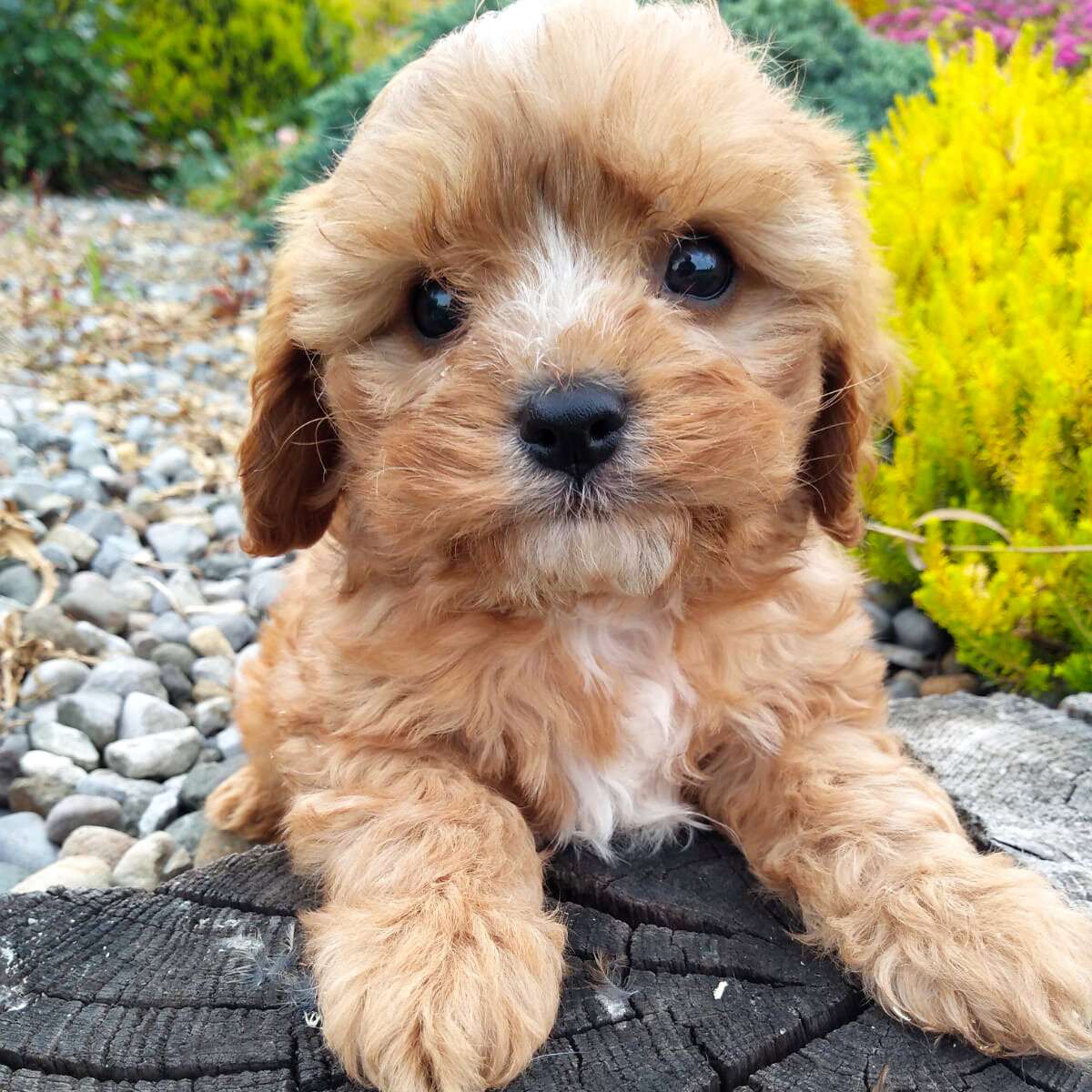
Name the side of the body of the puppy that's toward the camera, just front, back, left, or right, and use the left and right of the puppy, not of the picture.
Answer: front

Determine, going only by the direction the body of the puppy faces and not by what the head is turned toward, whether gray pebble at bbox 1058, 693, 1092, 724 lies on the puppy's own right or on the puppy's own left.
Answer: on the puppy's own left

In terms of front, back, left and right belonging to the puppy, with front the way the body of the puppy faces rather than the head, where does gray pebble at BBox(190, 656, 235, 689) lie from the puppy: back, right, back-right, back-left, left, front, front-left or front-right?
back-right

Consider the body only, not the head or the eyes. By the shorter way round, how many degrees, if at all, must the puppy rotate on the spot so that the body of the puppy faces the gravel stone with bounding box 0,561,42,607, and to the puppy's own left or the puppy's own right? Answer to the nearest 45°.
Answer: approximately 135° to the puppy's own right

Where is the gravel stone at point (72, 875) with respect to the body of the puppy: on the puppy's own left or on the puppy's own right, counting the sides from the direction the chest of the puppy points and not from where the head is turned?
on the puppy's own right

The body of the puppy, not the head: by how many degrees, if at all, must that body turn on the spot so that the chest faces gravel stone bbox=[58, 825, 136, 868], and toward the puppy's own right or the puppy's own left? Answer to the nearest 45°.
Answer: approximately 90° to the puppy's own right

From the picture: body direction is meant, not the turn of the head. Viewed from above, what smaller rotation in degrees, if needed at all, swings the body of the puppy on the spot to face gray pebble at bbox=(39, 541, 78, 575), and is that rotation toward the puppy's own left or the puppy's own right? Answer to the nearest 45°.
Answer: approximately 135° to the puppy's own right

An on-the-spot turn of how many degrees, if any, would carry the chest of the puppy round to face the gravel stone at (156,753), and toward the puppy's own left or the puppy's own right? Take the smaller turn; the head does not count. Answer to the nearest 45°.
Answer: approximately 135° to the puppy's own right

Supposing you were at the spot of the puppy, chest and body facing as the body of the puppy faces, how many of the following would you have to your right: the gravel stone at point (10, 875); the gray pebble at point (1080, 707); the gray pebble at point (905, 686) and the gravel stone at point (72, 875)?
2

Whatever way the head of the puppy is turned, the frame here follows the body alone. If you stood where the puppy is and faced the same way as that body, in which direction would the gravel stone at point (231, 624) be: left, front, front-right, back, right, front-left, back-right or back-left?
back-right

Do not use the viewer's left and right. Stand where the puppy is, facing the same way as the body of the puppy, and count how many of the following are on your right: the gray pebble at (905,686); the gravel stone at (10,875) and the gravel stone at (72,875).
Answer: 2

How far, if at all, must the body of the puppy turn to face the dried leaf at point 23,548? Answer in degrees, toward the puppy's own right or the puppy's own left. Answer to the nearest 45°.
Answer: approximately 135° to the puppy's own right

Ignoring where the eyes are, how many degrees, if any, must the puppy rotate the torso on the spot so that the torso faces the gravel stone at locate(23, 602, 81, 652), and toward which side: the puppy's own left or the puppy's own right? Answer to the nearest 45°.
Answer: approximately 135° to the puppy's own right

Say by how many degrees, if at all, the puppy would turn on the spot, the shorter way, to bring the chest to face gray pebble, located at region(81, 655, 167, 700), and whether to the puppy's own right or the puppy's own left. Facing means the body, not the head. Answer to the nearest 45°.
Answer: approximately 135° to the puppy's own right
